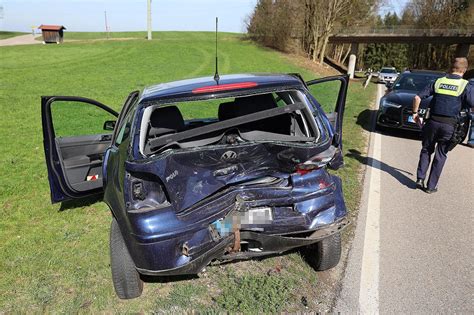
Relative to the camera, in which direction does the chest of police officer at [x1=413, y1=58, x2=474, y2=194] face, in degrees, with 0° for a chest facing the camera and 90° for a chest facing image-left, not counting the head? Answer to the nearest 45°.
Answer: approximately 180°

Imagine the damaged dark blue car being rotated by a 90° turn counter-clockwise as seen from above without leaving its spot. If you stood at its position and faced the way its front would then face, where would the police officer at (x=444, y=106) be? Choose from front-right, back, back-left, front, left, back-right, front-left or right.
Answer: back-right

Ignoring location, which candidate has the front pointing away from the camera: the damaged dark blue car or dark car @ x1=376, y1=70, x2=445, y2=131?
the damaged dark blue car

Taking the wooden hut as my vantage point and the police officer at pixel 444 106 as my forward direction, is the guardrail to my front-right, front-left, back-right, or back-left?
front-left

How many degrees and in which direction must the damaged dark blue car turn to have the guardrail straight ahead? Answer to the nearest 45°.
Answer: approximately 45° to its right

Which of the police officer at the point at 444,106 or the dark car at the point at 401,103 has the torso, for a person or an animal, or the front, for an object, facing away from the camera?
the police officer

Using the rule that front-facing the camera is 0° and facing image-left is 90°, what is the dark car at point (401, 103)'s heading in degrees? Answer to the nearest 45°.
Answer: approximately 45°

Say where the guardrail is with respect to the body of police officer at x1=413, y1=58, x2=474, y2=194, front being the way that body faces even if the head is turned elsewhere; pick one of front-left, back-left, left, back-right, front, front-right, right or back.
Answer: front

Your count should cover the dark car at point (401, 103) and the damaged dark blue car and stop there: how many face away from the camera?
1

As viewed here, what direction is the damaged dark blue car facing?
away from the camera
